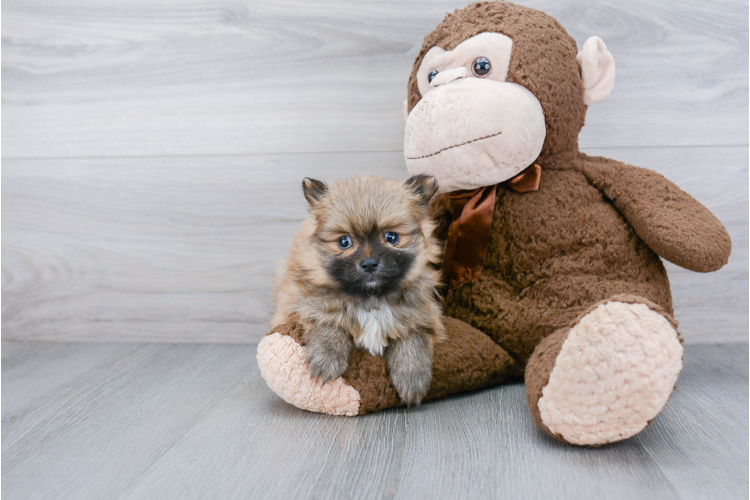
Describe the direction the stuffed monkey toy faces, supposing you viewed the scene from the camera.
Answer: facing the viewer and to the left of the viewer

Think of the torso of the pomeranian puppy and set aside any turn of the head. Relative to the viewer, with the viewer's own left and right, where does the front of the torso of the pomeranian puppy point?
facing the viewer
